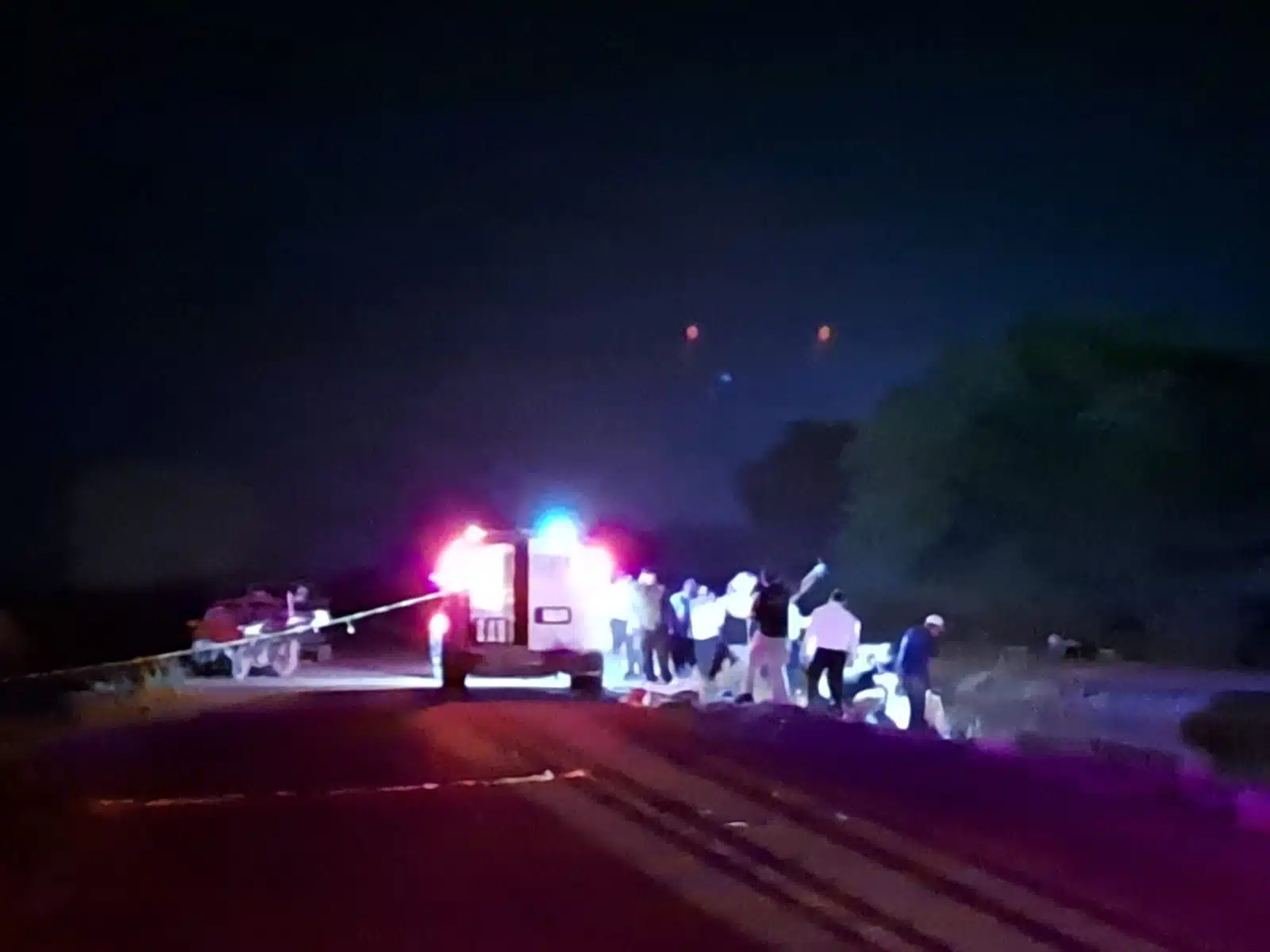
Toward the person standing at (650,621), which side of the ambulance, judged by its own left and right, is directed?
right

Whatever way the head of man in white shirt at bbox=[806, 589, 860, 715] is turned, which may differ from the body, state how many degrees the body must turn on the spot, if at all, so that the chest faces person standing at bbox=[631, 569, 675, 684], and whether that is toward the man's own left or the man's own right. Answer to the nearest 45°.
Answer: approximately 45° to the man's own left

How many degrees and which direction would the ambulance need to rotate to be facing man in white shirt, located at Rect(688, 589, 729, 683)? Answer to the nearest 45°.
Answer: approximately 90° to its right

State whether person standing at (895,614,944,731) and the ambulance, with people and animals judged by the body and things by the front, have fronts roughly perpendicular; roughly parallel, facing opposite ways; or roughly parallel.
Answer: roughly perpendicular

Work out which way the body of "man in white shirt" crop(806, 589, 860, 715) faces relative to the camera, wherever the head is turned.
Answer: away from the camera

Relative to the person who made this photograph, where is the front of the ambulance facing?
facing away from the viewer

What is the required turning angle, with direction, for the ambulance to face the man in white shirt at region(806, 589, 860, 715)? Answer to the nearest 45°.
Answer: approximately 135° to its right

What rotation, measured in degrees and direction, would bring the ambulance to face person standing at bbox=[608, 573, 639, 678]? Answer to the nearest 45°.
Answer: approximately 90° to its right

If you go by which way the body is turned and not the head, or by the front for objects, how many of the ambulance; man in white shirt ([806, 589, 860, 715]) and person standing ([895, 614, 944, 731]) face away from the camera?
2
